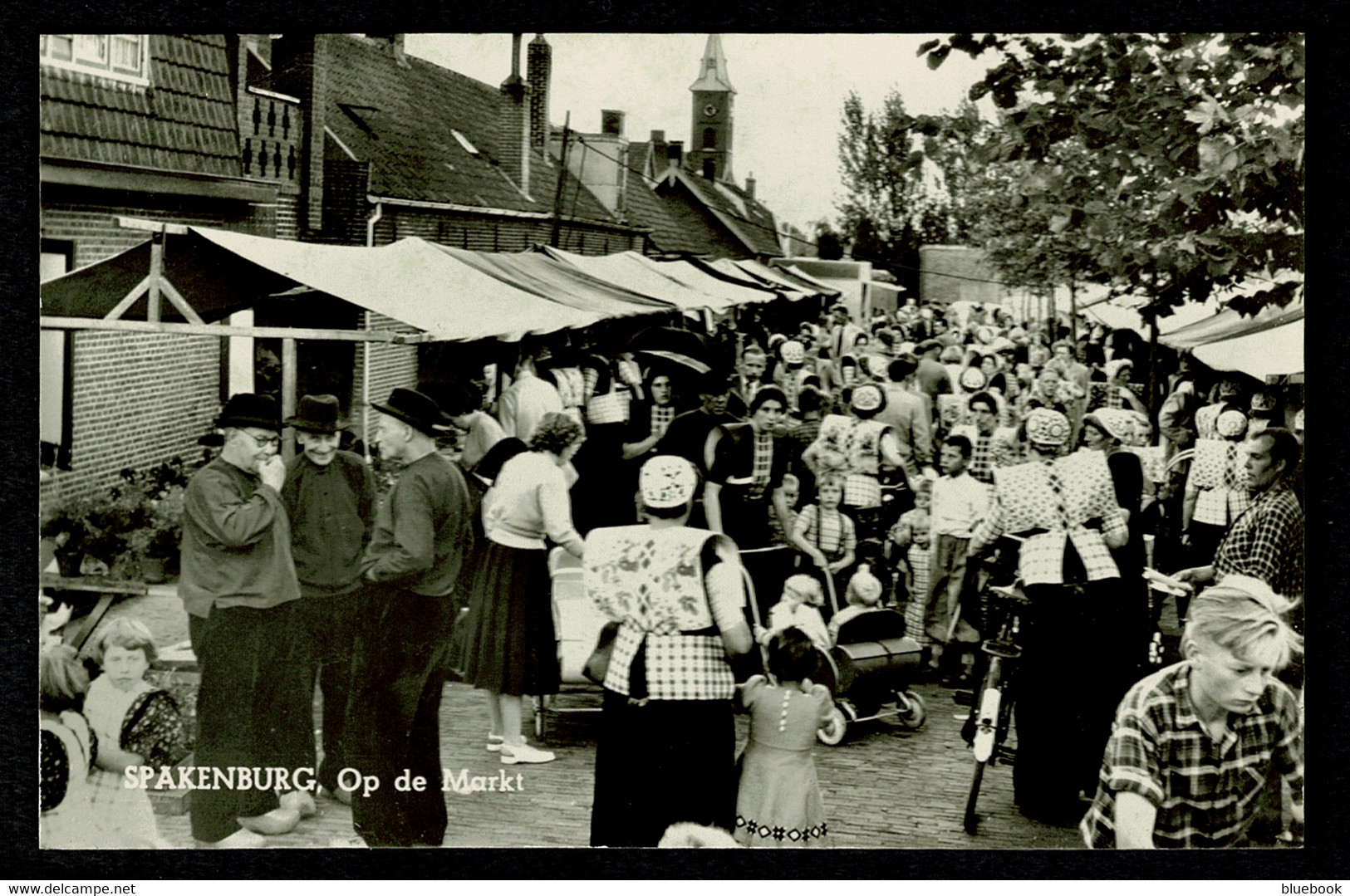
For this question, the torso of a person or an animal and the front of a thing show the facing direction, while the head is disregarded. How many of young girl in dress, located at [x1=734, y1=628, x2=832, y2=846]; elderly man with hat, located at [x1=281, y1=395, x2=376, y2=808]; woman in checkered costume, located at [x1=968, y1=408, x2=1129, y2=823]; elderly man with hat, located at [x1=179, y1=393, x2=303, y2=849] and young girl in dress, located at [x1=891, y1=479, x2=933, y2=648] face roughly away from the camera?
2

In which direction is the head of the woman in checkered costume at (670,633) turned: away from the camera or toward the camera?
away from the camera

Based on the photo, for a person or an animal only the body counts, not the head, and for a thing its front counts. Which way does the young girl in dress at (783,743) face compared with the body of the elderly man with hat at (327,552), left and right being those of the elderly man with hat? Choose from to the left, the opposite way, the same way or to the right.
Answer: the opposite way

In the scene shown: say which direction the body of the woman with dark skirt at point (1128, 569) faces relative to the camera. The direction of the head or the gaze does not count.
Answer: to the viewer's left

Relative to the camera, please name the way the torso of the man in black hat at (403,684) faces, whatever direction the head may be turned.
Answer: to the viewer's left

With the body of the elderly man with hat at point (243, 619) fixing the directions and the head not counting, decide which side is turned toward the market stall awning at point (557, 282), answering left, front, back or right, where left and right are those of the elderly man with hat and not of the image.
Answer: left

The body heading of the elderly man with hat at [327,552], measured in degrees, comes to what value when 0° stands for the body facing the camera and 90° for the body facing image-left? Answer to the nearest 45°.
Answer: approximately 0°

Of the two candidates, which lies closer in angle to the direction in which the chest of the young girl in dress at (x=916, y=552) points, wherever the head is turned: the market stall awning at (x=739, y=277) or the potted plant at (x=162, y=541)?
the potted plant

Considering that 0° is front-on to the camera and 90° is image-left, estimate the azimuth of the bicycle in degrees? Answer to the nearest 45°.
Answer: approximately 180°

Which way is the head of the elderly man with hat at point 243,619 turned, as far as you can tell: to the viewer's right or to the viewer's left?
to the viewer's right

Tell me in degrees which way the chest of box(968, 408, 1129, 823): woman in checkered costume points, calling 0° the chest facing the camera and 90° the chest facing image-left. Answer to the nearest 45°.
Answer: approximately 180°

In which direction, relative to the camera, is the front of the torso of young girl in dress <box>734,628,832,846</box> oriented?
away from the camera
